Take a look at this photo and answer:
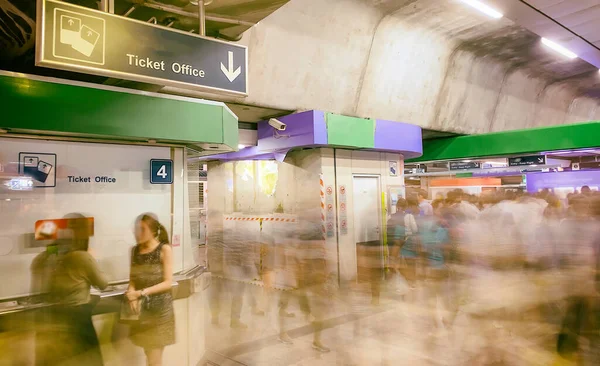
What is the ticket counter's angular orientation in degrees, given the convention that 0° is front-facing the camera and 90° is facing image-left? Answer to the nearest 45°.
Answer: approximately 315°
